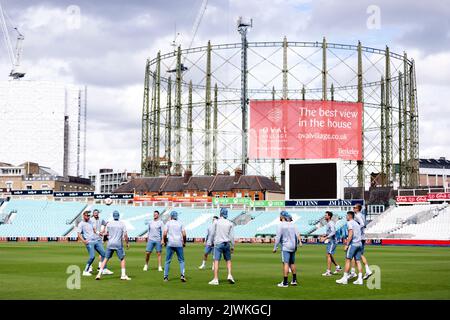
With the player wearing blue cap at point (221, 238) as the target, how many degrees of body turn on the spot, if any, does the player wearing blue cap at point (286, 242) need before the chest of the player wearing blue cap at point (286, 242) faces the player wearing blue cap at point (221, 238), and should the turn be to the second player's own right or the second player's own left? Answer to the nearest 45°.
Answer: approximately 45° to the second player's own left

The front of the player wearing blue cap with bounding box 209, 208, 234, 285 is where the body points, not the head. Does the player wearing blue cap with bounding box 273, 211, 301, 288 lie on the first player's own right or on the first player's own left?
on the first player's own right

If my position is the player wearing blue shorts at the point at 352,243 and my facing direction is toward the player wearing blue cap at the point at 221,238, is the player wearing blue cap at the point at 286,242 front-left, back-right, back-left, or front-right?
front-left

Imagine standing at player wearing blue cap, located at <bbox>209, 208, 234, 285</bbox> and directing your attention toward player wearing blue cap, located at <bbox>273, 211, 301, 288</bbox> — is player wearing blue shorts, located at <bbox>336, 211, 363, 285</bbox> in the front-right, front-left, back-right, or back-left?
front-left

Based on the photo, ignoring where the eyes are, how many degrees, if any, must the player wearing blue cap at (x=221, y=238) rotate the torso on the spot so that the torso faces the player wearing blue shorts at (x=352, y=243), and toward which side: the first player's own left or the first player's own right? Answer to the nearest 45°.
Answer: approximately 90° to the first player's own right

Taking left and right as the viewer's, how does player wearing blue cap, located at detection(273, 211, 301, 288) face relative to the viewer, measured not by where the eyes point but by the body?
facing away from the viewer and to the left of the viewer

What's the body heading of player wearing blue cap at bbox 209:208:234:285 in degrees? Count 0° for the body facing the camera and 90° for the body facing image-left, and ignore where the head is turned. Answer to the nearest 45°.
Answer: approximately 180°
